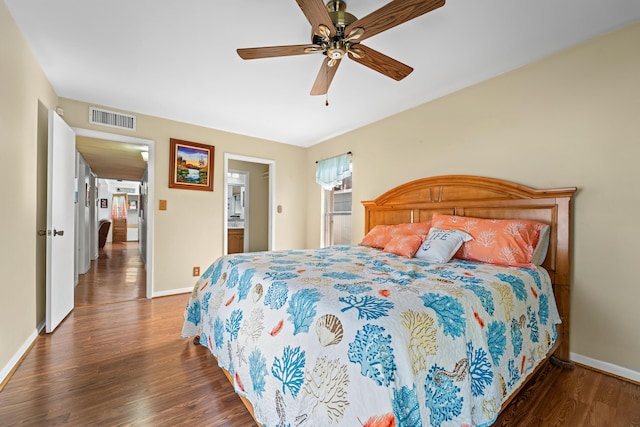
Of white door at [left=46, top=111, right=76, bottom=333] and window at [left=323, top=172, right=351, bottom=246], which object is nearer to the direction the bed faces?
the white door

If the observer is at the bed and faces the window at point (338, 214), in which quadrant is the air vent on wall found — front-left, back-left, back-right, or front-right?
front-left

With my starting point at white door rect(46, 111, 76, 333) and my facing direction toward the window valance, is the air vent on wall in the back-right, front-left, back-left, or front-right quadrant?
front-left

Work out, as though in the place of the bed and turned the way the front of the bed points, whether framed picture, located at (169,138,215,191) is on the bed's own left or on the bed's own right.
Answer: on the bed's own right

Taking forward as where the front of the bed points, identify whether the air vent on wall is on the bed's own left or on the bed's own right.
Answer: on the bed's own right

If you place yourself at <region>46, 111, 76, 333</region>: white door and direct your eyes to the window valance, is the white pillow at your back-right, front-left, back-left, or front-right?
front-right

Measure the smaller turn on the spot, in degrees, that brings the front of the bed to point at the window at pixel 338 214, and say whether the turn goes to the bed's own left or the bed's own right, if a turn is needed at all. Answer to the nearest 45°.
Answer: approximately 135° to the bed's own right

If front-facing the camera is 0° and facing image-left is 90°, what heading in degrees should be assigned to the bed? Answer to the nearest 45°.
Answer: approximately 45°

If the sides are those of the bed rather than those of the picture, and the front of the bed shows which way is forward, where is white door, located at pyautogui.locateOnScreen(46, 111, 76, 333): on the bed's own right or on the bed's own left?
on the bed's own right

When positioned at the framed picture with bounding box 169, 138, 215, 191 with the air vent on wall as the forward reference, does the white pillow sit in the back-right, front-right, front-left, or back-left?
back-left

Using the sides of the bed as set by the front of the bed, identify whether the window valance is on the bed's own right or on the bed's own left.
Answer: on the bed's own right

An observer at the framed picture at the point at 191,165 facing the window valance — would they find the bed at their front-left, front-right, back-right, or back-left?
front-right
